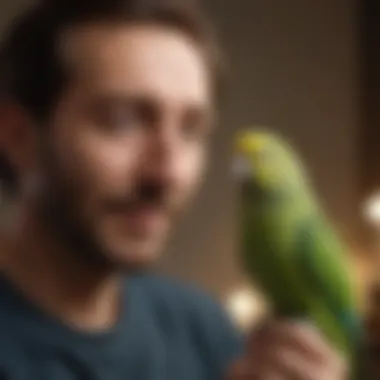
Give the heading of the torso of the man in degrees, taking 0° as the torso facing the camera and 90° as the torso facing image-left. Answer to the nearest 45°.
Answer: approximately 315°

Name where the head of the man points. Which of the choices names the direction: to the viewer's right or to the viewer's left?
to the viewer's right

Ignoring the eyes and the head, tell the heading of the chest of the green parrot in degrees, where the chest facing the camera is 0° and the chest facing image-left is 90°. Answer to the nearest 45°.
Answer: approximately 90°
